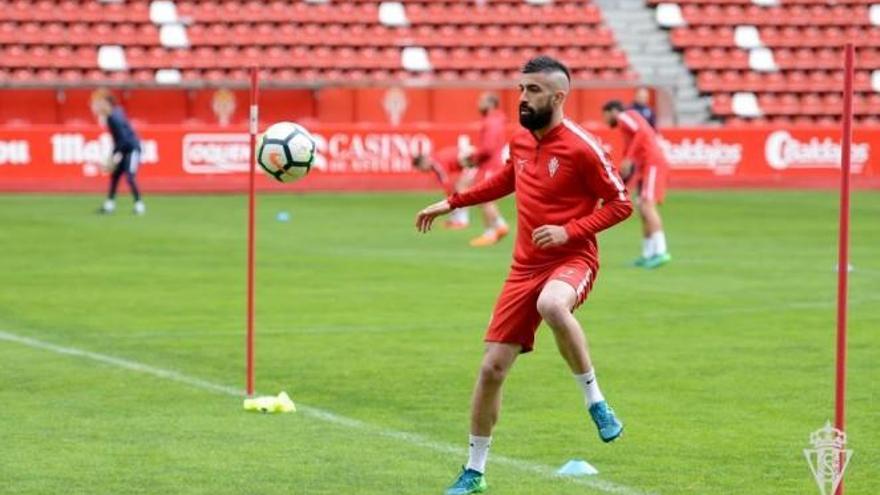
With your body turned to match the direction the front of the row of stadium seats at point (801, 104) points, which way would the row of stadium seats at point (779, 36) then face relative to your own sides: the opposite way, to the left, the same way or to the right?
the same way

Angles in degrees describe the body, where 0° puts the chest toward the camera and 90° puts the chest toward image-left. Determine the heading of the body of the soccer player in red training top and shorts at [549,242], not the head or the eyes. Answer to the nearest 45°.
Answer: approximately 45°

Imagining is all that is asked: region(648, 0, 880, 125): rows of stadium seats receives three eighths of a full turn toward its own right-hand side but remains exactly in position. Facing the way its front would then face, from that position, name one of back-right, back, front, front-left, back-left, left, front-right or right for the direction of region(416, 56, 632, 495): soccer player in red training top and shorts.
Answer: back-left

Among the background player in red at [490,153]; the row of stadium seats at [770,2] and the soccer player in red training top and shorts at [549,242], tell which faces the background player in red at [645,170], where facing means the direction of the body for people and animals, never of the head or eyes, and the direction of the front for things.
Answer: the row of stadium seats

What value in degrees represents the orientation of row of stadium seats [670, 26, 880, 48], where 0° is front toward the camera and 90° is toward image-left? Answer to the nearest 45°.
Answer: approximately 0°

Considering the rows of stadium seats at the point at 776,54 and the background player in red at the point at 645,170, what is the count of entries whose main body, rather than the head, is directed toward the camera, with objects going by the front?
1

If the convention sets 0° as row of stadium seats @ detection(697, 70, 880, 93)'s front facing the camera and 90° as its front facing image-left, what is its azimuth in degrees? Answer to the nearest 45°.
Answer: approximately 0°

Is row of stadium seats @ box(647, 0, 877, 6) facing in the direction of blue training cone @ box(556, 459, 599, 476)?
yes

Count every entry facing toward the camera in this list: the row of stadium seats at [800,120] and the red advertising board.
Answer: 2

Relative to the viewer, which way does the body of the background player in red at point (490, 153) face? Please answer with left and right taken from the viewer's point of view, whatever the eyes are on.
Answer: facing to the left of the viewer

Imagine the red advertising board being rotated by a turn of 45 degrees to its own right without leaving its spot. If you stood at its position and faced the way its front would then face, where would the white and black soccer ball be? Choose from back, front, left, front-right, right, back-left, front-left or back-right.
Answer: front-left

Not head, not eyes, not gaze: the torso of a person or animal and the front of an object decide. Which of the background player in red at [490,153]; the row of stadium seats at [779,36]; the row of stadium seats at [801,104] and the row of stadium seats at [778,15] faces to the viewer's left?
the background player in red

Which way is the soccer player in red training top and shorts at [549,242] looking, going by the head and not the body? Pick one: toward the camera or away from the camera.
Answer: toward the camera

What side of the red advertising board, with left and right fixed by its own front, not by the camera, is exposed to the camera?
front

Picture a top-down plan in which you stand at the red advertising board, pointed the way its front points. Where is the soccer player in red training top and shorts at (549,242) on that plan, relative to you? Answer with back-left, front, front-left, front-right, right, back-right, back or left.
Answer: front

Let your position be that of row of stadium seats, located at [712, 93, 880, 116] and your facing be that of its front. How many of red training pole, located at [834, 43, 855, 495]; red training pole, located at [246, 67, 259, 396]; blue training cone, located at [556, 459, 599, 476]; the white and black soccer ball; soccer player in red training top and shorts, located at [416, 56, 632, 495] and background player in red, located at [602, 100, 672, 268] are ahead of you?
6
